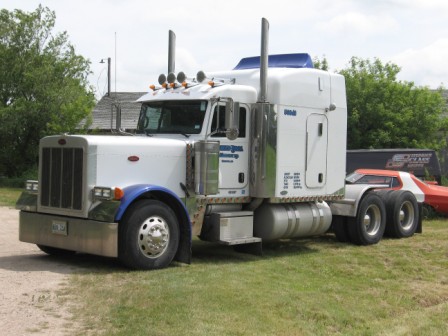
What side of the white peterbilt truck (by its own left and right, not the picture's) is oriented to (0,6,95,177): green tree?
right

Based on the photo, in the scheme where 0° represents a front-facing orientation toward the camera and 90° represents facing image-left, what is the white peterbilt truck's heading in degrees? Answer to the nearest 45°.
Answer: approximately 45°

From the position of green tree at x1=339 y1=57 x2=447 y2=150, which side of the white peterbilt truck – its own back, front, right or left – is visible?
back

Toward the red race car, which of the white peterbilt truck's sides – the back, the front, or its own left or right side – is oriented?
back
